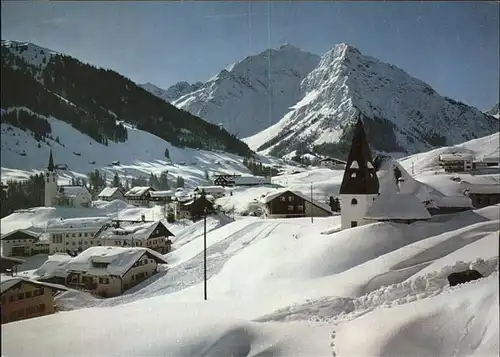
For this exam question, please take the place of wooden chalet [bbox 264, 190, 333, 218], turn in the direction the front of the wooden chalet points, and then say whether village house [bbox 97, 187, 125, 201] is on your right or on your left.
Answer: on your right

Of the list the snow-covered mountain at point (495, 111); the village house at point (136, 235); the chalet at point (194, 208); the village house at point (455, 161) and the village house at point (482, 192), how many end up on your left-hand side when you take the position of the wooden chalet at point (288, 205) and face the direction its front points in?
3

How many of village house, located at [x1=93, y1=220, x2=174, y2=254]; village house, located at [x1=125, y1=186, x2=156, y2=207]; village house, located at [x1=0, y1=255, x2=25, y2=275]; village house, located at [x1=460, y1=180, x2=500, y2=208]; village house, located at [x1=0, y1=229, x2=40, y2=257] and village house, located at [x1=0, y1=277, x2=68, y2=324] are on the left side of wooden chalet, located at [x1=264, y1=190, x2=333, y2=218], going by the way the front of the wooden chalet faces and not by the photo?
1

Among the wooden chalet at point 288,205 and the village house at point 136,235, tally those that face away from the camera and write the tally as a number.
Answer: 0

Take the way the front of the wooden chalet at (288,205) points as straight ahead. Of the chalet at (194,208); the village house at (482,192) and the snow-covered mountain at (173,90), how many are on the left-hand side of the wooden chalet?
1

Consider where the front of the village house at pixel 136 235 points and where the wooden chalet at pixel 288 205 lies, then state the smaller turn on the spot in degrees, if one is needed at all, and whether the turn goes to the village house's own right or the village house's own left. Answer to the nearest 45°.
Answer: approximately 45° to the village house's own left

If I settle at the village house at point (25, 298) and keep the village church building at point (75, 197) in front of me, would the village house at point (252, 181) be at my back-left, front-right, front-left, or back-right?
front-right

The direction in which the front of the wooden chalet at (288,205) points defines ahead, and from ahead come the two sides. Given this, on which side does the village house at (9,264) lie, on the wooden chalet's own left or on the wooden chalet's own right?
on the wooden chalet's own right

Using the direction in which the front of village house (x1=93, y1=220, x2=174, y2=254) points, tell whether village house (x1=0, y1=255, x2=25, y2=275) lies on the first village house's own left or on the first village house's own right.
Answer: on the first village house's own right

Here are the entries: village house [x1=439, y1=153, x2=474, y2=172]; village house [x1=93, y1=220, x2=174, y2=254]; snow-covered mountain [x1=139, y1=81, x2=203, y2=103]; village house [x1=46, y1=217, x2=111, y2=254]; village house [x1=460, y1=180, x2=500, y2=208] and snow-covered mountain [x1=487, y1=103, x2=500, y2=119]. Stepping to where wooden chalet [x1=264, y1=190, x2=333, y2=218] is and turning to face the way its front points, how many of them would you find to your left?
3

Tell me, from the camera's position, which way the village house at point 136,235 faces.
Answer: facing the viewer and to the right of the viewer

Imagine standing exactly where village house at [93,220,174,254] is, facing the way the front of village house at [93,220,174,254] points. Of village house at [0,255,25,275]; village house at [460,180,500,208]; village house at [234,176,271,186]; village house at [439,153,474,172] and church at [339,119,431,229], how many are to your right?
1

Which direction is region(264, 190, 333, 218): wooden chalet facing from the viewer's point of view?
toward the camera

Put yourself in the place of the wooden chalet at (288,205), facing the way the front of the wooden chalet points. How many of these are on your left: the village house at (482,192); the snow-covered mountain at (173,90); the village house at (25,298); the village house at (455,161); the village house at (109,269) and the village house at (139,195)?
2
